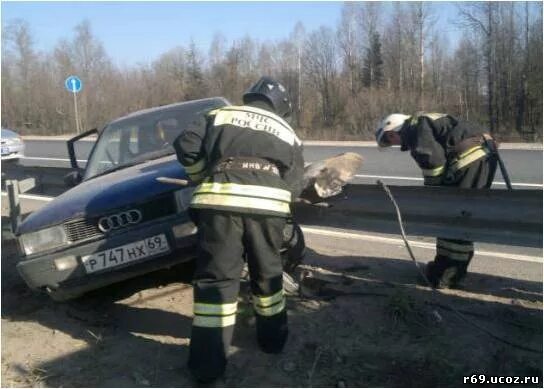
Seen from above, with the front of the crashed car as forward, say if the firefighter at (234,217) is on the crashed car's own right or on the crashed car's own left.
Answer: on the crashed car's own left

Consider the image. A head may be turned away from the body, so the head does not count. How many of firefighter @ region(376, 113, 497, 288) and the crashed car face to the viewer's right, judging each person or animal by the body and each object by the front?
0

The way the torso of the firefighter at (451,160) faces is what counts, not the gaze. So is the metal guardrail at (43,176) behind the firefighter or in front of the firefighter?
in front

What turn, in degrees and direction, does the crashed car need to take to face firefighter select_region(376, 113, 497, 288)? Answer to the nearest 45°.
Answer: approximately 135° to its left

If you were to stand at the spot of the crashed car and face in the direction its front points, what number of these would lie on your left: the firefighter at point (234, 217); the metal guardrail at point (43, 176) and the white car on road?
1

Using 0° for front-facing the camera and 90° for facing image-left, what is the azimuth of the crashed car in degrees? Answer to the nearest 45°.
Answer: approximately 45°

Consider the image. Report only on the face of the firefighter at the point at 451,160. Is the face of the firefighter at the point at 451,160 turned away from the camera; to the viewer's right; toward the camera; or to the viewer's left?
to the viewer's left

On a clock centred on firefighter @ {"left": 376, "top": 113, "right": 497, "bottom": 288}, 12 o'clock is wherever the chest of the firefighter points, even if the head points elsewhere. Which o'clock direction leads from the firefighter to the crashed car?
The crashed car is roughly at 11 o'clock from the firefighter.

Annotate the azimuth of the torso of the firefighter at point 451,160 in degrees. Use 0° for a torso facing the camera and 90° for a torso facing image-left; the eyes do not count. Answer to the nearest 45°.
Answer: approximately 90°

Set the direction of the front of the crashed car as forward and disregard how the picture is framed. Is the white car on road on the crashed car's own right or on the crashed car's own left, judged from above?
on the crashed car's own right
